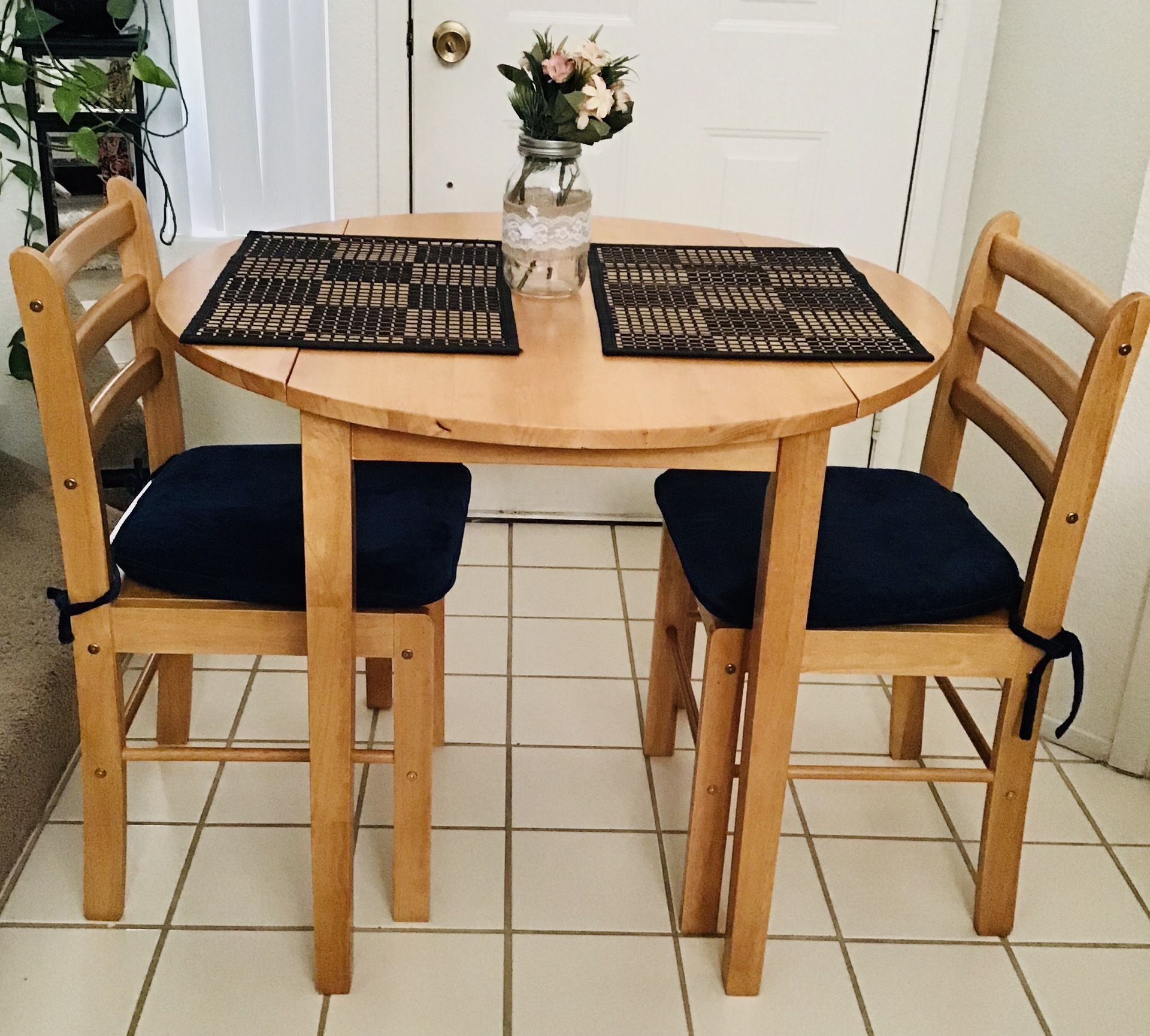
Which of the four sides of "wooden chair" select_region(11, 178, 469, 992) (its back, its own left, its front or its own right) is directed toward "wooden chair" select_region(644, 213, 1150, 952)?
front

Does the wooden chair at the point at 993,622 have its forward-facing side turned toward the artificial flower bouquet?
yes

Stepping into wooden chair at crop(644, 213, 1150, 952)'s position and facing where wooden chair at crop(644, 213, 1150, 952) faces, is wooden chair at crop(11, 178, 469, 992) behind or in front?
in front

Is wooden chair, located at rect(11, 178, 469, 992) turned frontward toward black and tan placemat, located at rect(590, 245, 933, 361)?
yes

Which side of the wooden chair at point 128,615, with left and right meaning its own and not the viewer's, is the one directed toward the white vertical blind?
left

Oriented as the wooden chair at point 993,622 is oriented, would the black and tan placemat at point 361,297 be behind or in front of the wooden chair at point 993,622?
in front

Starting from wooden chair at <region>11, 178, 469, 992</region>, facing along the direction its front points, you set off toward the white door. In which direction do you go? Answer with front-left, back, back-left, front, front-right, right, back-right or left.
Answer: front-left

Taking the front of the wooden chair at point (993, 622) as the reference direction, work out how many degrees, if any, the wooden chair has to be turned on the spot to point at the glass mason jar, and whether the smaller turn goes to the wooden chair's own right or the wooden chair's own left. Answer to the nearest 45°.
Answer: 0° — it already faces it

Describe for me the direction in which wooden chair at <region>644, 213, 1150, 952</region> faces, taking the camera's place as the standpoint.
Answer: facing to the left of the viewer

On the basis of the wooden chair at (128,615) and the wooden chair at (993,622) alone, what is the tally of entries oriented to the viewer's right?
1

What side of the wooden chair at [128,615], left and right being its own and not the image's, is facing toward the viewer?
right

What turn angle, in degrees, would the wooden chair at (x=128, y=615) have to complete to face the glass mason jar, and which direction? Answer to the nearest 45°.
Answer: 0° — it already faces it
